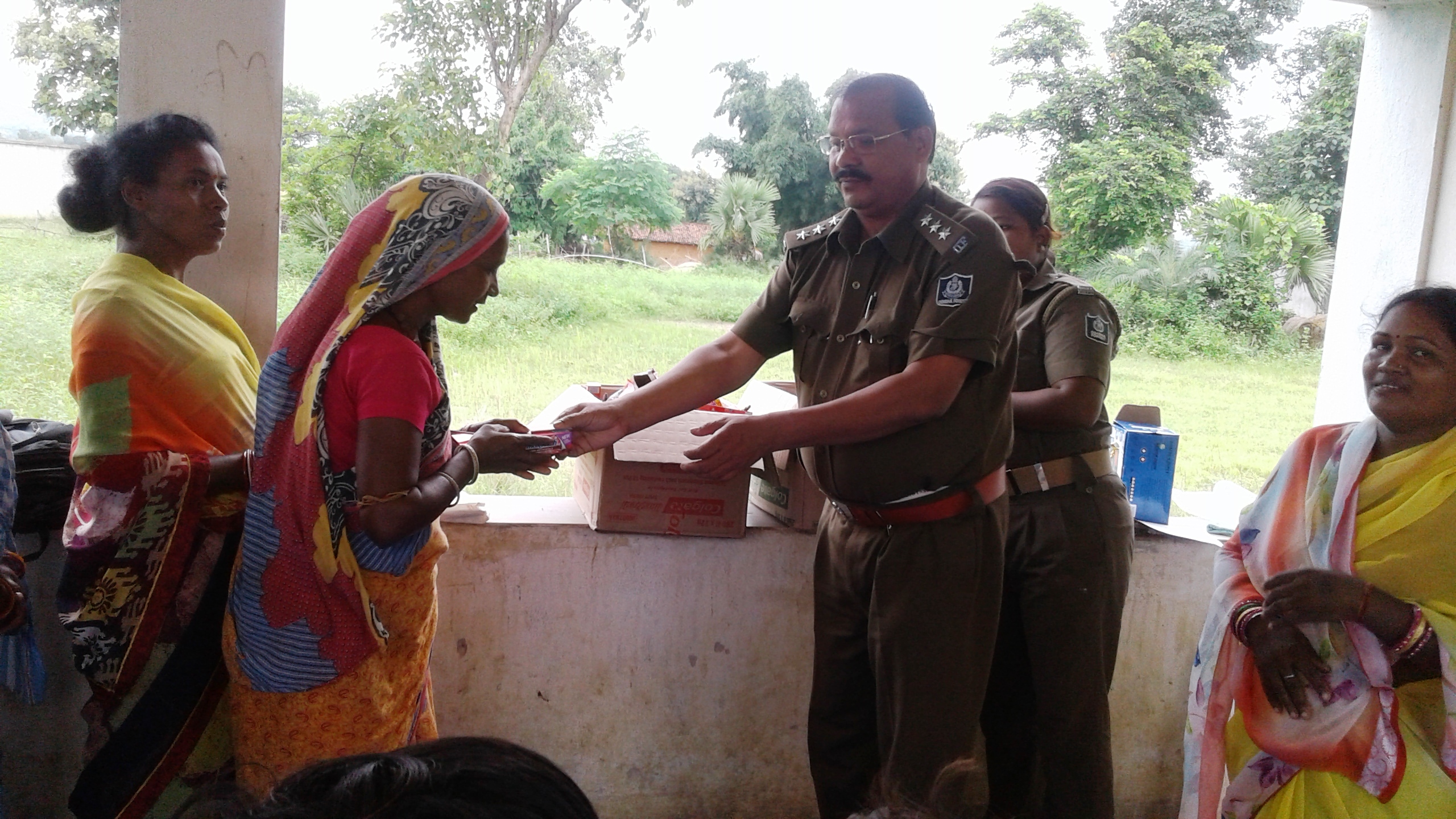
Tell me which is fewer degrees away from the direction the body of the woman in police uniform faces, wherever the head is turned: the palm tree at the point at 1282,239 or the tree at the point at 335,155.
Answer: the tree

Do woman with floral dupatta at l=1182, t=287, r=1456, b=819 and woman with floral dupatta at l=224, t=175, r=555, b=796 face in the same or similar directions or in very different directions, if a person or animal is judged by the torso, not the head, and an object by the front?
very different directions

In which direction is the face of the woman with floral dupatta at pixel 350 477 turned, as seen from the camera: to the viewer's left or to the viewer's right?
to the viewer's right

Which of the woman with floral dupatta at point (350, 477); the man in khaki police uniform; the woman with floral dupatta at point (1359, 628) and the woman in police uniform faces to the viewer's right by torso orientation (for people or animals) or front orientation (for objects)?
the woman with floral dupatta at point (350, 477)

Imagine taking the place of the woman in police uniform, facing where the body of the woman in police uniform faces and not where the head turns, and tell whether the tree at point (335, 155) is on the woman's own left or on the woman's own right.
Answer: on the woman's own right

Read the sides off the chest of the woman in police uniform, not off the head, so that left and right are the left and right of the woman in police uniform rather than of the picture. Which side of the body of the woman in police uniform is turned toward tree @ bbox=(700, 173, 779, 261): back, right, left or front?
right

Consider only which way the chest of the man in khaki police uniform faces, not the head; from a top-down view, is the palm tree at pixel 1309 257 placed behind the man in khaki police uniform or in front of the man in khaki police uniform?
behind

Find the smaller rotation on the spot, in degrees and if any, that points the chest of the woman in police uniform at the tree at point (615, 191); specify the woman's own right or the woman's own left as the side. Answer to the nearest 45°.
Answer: approximately 90° to the woman's own right

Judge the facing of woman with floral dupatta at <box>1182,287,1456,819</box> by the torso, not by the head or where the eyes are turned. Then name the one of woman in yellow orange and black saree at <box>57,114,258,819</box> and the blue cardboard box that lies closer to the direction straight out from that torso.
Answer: the woman in yellow orange and black saree
